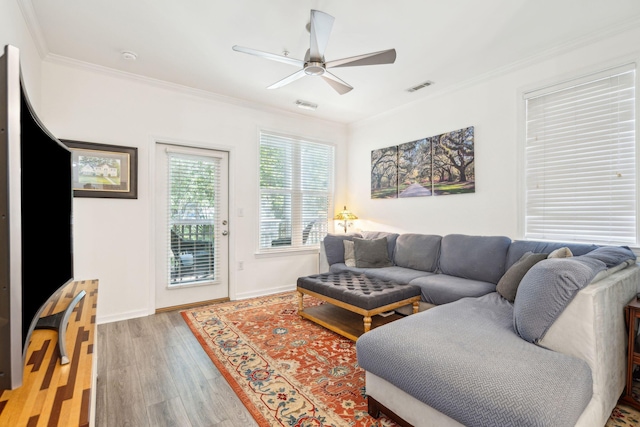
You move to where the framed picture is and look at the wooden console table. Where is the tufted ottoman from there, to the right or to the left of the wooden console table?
left

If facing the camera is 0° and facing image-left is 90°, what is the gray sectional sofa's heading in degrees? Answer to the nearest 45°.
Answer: approximately 45°

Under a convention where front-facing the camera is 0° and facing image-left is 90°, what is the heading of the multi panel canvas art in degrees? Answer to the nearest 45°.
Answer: approximately 45°

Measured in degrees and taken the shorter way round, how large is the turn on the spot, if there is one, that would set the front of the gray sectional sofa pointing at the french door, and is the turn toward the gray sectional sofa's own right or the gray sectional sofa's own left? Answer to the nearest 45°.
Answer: approximately 45° to the gray sectional sofa's own right
